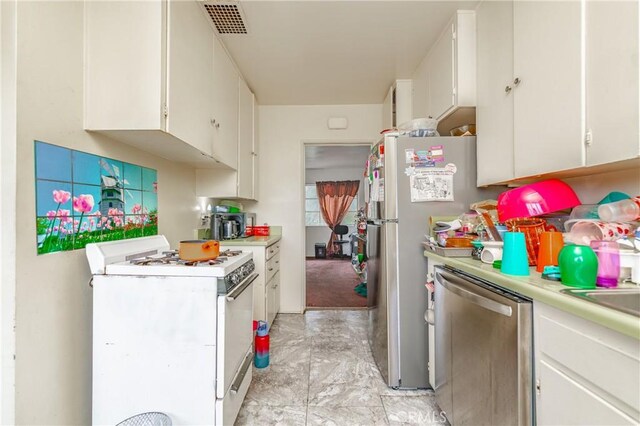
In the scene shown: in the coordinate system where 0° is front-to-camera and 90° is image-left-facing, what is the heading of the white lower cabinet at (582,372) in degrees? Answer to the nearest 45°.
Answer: approximately 45°

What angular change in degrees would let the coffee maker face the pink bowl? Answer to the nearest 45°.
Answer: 0° — it already faces it

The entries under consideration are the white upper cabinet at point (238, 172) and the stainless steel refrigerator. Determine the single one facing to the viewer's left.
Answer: the stainless steel refrigerator

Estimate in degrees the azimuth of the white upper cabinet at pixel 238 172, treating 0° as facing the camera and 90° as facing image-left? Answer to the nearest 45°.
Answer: approximately 270°

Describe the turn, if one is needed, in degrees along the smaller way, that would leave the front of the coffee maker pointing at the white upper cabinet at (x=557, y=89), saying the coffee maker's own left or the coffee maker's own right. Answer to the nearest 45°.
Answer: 0° — it already faces it

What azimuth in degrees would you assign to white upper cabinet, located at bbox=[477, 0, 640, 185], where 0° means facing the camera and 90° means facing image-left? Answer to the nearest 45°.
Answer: approximately 45°

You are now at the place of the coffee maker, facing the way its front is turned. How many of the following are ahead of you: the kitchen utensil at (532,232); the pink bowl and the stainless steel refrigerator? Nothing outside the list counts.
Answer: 3

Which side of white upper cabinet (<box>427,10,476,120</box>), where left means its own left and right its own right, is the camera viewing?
left

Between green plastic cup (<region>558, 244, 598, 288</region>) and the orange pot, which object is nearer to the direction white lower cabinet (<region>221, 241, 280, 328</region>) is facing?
the green plastic cup

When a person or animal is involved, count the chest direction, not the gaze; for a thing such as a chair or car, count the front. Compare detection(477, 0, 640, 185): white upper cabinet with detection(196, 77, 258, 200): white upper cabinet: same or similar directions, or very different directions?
very different directions
